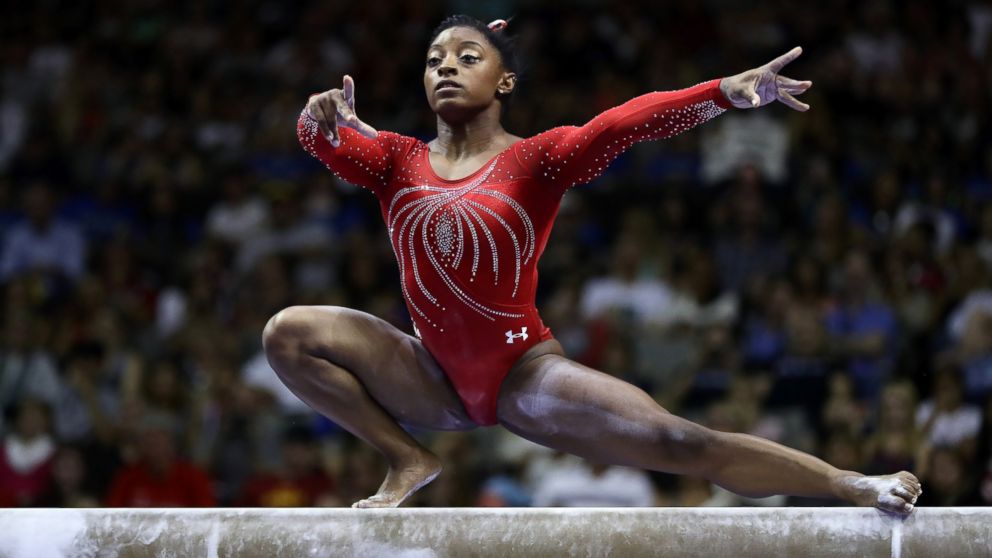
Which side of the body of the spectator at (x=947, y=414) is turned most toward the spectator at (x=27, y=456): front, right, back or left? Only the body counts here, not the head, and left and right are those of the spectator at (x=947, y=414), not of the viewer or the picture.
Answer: right

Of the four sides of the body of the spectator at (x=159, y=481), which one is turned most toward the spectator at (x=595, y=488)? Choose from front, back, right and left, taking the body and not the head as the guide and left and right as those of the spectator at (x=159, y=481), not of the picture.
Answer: left

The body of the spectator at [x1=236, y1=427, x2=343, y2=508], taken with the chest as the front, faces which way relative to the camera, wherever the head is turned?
toward the camera

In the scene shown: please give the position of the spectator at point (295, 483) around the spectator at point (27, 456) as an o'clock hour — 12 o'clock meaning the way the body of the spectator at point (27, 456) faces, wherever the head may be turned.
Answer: the spectator at point (295, 483) is roughly at 10 o'clock from the spectator at point (27, 456).

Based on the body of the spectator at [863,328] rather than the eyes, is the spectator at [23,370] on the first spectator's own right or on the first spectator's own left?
on the first spectator's own right

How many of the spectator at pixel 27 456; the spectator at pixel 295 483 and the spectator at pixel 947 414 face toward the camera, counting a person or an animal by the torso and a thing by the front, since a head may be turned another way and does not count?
3

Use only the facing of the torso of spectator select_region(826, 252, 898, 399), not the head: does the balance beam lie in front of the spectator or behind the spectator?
in front

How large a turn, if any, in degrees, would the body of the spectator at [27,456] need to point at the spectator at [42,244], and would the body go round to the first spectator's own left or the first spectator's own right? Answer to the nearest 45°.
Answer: approximately 180°

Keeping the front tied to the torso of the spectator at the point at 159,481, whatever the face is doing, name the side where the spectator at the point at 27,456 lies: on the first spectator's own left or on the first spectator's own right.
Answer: on the first spectator's own right

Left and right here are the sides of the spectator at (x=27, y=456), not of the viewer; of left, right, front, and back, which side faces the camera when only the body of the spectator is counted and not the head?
front

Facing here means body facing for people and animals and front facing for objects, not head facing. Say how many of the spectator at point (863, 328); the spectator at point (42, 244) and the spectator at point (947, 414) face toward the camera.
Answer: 3

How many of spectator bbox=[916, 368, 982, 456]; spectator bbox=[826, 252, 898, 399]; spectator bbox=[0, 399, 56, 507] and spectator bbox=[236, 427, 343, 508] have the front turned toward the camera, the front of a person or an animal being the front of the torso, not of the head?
4

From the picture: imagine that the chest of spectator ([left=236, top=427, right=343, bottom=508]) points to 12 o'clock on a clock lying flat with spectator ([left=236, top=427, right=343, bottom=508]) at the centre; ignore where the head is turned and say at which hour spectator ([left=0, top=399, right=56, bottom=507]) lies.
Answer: spectator ([left=0, top=399, right=56, bottom=507]) is roughly at 4 o'clock from spectator ([left=236, top=427, right=343, bottom=508]).

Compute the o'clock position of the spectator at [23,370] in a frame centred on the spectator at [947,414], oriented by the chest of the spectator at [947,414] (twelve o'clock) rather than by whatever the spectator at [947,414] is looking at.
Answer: the spectator at [23,370] is roughly at 3 o'clock from the spectator at [947,414].

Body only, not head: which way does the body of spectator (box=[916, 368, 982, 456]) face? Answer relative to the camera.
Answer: toward the camera

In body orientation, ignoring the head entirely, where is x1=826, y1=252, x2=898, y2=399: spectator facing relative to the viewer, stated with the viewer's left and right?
facing the viewer
